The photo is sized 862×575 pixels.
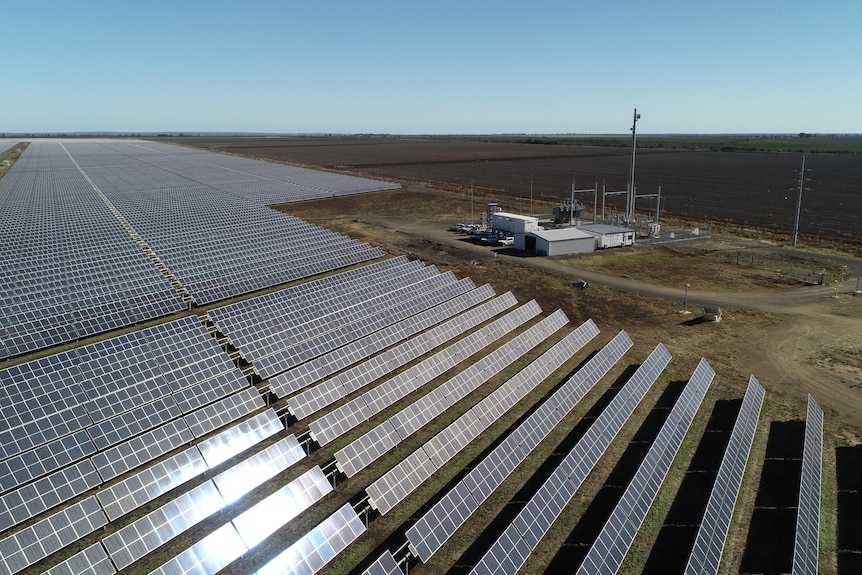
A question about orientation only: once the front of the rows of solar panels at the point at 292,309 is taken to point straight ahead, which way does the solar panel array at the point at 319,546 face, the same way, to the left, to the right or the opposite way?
the same way

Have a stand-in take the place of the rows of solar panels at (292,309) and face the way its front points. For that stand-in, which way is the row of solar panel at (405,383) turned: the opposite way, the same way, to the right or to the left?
the same way

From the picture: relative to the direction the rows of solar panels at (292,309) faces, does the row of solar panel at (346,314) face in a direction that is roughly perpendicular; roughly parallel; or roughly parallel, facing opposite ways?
roughly parallel

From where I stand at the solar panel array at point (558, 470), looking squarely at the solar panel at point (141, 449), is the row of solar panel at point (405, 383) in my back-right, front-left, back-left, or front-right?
front-right

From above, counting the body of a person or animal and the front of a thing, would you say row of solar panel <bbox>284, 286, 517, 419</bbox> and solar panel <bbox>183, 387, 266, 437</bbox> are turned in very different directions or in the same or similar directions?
same or similar directions

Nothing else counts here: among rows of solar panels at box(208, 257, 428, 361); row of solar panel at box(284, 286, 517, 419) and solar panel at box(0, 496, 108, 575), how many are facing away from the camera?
0

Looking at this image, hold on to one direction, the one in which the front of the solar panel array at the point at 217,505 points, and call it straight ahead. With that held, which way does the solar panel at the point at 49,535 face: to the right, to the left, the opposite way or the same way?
the same way

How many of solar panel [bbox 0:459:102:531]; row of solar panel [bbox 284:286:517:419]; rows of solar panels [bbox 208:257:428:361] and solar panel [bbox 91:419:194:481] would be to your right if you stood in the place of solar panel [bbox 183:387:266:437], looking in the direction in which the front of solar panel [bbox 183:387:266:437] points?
2
